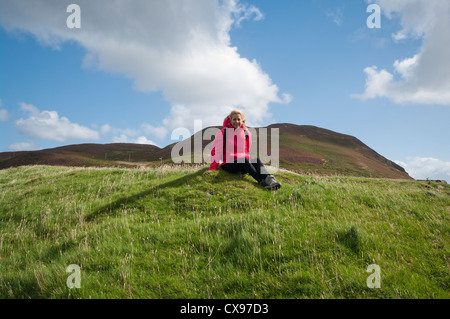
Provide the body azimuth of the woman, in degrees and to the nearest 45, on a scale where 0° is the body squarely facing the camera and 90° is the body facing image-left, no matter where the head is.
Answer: approximately 315°
